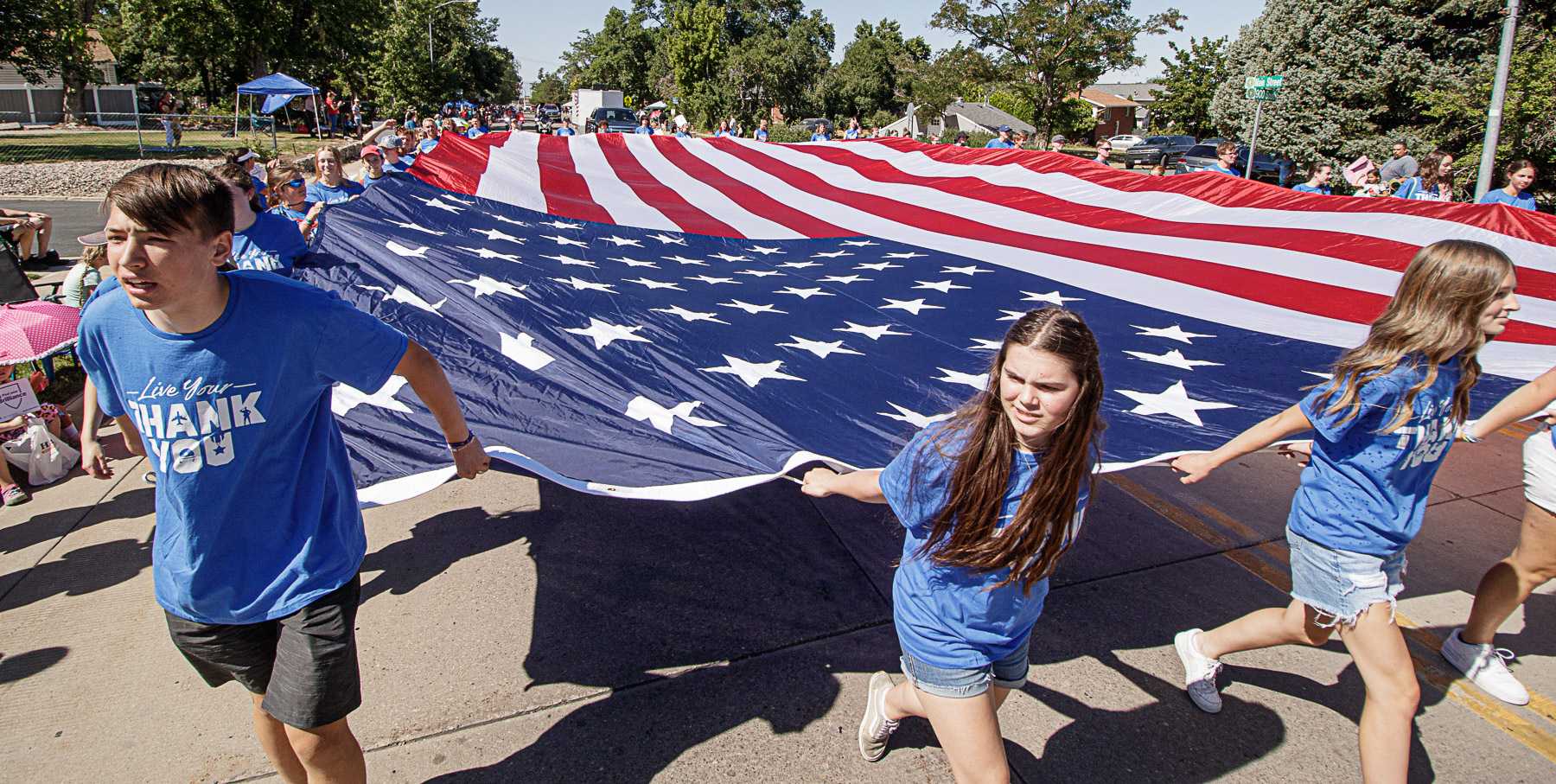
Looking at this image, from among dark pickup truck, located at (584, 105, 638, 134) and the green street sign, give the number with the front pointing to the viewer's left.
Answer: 0

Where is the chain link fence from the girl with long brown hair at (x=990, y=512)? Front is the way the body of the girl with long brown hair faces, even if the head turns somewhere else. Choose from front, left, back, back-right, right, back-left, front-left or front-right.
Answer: back

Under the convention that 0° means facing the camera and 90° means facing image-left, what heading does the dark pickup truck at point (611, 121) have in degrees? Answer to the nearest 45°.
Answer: approximately 315°

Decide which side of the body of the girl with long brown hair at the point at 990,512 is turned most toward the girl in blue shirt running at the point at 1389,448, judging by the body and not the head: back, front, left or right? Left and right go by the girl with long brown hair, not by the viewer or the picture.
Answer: left

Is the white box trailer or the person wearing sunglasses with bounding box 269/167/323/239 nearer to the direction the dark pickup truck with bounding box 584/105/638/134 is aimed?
the person wearing sunglasses

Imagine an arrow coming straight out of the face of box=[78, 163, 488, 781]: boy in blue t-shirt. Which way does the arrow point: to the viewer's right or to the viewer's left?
to the viewer's left
